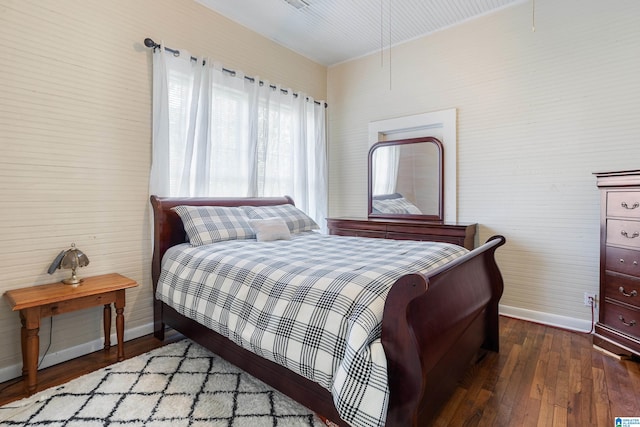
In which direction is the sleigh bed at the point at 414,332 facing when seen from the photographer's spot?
facing the viewer and to the right of the viewer

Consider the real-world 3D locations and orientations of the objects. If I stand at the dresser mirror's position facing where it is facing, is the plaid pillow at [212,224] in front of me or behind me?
in front

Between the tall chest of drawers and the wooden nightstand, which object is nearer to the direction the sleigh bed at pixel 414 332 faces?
the tall chest of drawers

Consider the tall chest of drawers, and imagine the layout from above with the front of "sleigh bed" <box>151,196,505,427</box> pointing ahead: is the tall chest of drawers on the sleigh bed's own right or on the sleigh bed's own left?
on the sleigh bed's own left

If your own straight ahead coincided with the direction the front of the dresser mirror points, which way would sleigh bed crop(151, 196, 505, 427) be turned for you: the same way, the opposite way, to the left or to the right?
to the left

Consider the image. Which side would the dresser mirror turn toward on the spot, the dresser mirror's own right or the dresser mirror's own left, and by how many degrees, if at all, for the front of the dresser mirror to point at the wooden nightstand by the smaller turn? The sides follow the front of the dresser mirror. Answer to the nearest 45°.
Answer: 0° — it already faces it

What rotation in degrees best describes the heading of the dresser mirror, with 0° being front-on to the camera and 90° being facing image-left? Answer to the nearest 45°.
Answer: approximately 45°

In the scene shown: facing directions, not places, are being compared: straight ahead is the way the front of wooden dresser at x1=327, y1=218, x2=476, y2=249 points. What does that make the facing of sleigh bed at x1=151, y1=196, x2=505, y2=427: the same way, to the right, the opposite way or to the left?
to the left
